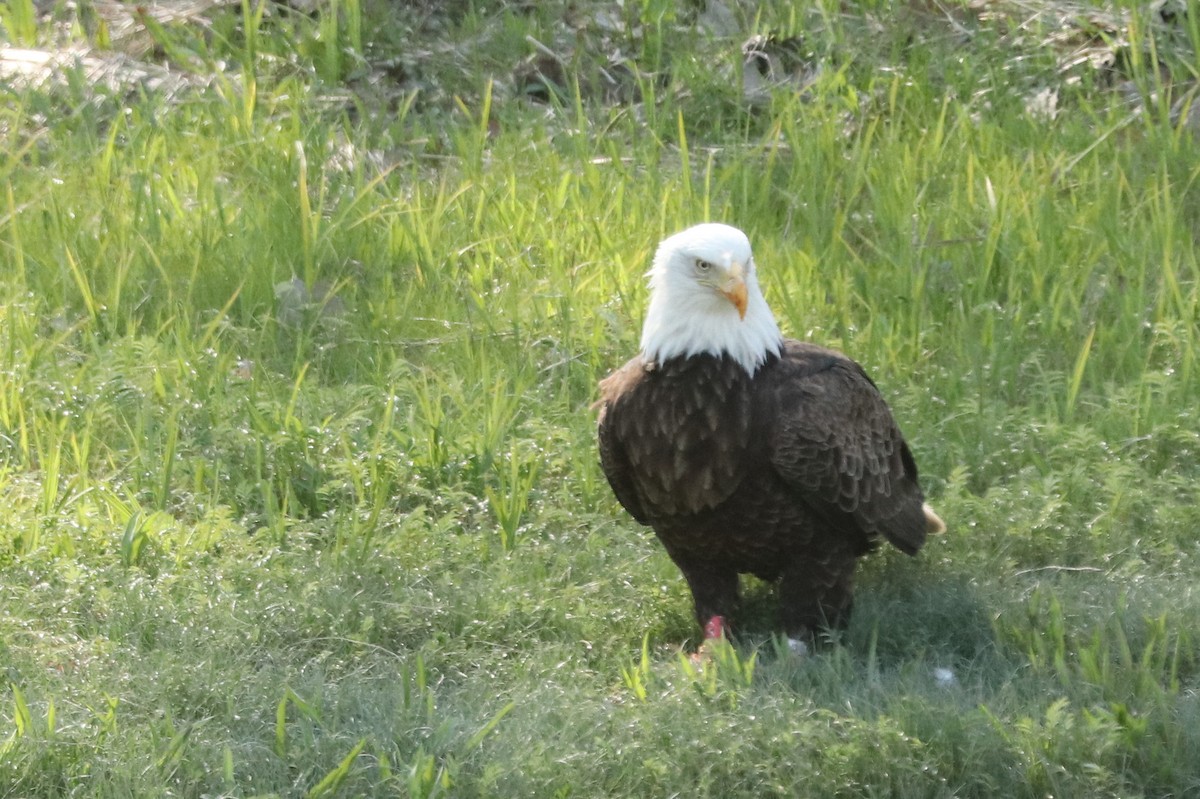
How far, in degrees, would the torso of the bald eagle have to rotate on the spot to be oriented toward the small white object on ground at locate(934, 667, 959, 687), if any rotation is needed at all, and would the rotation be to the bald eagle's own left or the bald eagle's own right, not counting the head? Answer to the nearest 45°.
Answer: approximately 90° to the bald eagle's own left

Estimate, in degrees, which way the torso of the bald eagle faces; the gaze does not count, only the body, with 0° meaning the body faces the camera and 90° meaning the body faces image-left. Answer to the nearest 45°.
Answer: approximately 45°
